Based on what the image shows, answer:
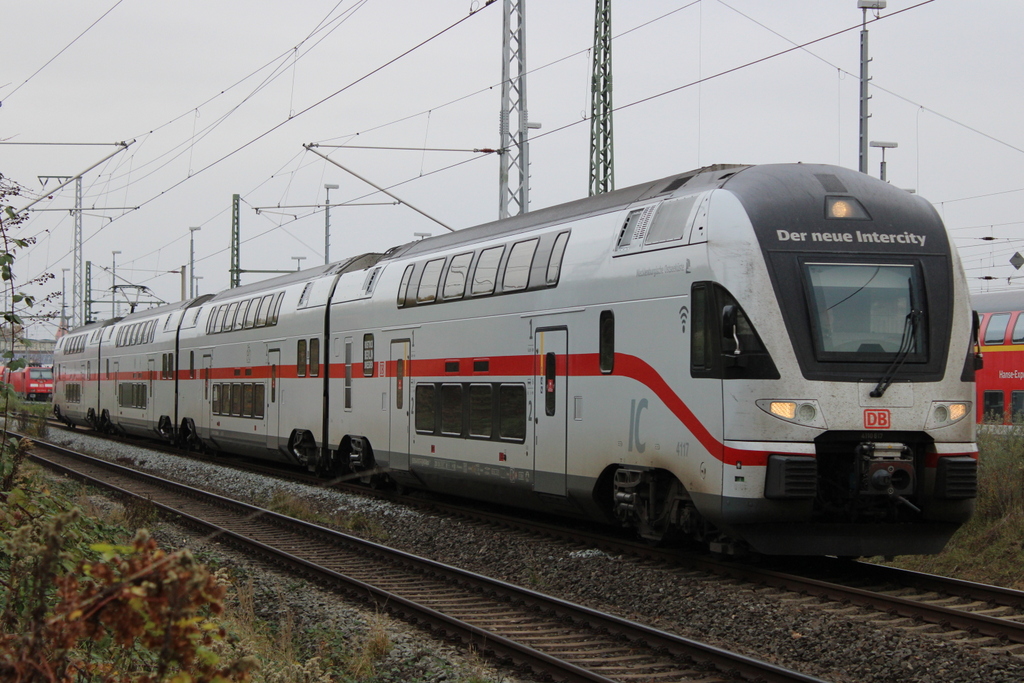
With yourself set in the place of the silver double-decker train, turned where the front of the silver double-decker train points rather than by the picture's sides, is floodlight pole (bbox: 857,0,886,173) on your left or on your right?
on your left

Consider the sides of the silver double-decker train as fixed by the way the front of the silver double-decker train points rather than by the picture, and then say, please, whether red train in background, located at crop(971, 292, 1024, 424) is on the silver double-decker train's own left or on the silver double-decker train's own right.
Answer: on the silver double-decker train's own left
